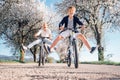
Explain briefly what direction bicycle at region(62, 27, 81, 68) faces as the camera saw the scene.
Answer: facing the viewer

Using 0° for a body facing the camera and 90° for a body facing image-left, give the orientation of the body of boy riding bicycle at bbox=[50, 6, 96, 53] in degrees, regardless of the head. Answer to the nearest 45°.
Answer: approximately 0°
